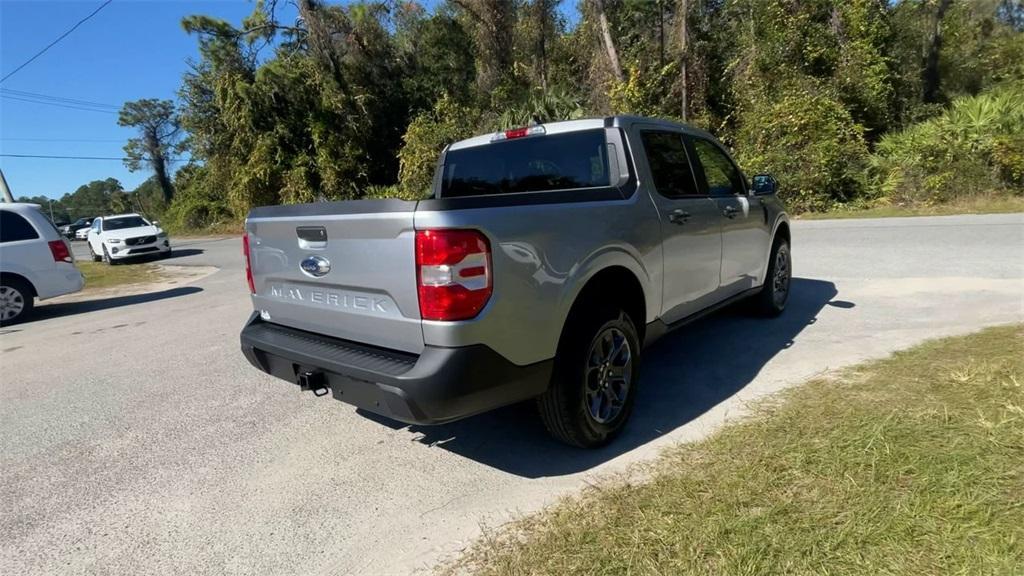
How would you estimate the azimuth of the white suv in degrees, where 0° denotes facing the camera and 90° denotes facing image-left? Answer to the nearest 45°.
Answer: approximately 315°

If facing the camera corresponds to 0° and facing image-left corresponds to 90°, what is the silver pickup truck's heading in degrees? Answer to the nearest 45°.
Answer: approximately 225°

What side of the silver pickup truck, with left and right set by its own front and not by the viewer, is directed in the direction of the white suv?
left

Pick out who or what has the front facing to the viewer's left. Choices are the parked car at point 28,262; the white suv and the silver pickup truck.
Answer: the parked car

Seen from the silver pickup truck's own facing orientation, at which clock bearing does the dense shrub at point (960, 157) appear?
The dense shrub is roughly at 12 o'clock from the silver pickup truck.

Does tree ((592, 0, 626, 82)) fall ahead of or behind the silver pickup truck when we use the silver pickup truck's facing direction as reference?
ahead

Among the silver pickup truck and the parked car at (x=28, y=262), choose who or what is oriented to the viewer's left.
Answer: the parked car

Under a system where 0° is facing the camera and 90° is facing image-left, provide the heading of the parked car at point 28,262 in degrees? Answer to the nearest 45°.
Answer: approximately 90°

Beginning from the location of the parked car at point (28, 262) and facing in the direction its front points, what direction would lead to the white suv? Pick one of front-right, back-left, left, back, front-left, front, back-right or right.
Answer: right

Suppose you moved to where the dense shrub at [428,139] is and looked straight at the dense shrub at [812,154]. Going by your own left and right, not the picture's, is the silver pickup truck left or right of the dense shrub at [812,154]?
right

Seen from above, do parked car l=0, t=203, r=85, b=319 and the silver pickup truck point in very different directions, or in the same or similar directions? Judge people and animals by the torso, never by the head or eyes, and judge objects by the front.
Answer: very different directions

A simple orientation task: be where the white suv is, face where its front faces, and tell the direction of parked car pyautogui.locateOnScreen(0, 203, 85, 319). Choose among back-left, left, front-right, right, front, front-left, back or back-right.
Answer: front-right

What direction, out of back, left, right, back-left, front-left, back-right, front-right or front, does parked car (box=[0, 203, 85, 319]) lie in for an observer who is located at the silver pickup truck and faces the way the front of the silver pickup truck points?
left
